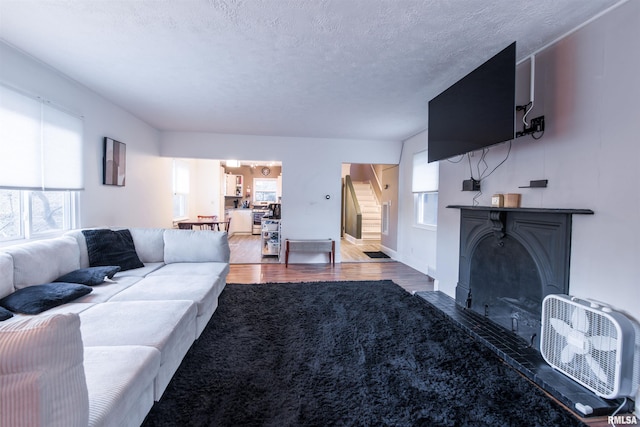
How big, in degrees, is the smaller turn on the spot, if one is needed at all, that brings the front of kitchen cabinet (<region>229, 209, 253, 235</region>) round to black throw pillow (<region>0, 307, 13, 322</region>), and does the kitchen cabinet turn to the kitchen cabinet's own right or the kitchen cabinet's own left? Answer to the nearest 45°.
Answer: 0° — it already faces it

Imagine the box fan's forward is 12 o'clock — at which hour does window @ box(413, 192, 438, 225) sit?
The window is roughly at 3 o'clock from the box fan.

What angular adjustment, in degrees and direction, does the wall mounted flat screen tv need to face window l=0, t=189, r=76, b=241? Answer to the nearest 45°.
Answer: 0° — it already faces it

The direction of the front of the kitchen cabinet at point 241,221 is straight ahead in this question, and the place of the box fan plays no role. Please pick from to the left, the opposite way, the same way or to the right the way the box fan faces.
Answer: to the right

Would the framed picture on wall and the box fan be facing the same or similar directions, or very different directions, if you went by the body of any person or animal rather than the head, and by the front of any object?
very different directions

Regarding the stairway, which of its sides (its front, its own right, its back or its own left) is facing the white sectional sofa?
front

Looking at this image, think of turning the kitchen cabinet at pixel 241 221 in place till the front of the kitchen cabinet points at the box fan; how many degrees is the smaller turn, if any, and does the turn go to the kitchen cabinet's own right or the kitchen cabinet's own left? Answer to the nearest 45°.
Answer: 0° — it already faces it

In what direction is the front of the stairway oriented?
toward the camera

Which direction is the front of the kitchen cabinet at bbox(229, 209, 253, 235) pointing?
toward the camera

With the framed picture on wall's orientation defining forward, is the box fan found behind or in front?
in front

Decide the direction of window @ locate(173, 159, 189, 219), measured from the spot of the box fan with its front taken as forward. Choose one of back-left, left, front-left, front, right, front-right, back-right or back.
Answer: front-right

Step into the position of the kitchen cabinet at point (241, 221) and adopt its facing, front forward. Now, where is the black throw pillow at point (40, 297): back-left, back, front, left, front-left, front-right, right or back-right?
front

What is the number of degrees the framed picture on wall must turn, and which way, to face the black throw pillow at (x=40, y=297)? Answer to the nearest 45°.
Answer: approximately 45° to its right

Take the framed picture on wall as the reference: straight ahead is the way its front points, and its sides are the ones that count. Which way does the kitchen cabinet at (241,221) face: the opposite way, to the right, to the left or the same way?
to the right

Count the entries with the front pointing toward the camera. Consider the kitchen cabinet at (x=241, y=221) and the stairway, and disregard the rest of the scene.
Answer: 2

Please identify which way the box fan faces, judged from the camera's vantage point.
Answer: facing the viewer and to the left of the viewer

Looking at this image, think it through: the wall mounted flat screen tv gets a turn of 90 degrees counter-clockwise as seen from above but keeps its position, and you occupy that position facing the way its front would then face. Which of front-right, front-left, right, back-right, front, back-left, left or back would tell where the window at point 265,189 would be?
back

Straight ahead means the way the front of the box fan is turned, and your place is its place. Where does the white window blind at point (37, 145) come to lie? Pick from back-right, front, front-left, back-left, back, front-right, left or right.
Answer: front

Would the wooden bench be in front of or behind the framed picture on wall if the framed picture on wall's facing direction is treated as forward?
in front
